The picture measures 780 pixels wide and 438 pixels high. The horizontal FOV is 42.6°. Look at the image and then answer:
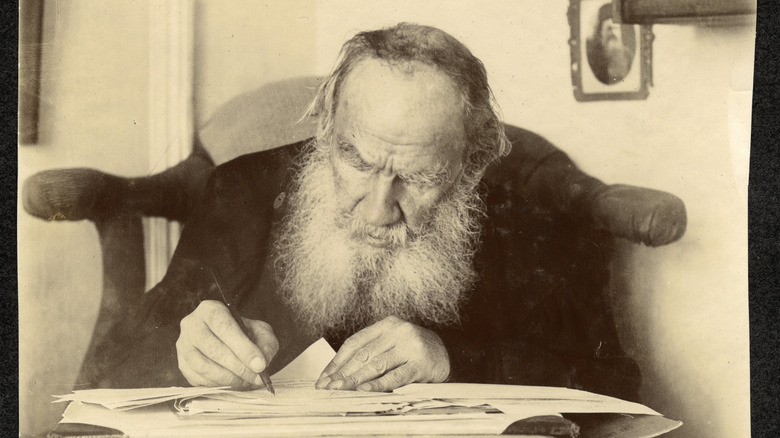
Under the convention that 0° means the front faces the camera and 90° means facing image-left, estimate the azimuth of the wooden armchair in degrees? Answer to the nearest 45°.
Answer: approximately 0°

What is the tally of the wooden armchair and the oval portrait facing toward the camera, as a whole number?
2

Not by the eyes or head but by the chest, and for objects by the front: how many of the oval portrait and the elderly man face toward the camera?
2
